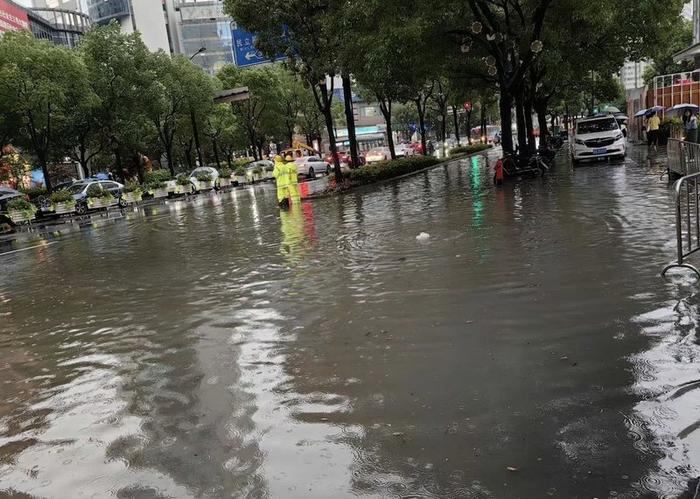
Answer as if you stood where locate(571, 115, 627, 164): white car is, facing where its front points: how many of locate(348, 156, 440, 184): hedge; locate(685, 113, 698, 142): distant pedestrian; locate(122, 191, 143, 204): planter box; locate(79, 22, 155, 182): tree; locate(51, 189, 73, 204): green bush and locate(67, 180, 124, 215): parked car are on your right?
5

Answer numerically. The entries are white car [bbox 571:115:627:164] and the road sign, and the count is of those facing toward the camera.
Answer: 2

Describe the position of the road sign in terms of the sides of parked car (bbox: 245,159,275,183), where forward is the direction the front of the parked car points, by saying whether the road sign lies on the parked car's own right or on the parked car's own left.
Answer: on the parked car's own left

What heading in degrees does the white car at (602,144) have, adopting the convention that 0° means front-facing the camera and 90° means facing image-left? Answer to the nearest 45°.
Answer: approximately 0°

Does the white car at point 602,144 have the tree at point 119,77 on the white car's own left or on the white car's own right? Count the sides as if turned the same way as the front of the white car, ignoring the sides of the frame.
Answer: on the white car's own right

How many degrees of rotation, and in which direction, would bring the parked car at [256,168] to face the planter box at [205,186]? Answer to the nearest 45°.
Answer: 0° — it already faces it

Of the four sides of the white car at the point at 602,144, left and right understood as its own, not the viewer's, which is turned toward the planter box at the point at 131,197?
right

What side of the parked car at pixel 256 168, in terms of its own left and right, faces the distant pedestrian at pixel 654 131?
left

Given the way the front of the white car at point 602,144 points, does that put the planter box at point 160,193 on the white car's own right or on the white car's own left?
on the white car's own right
